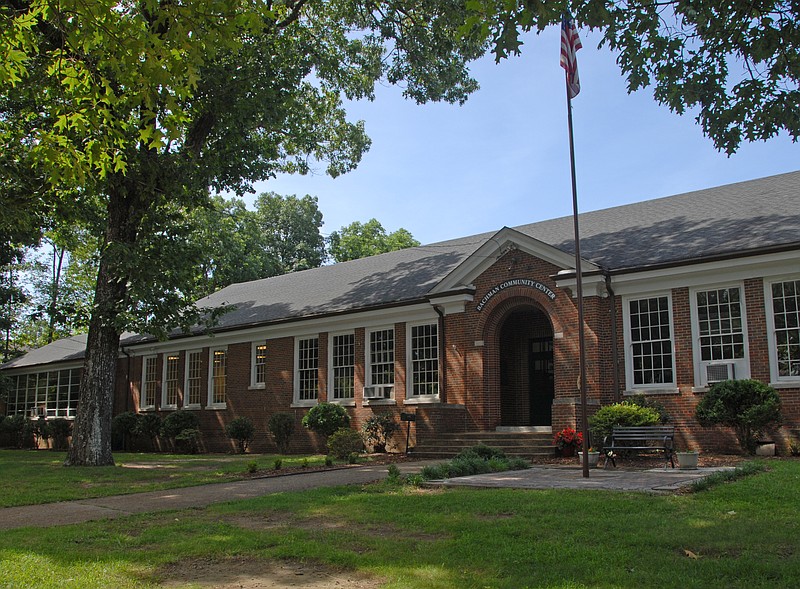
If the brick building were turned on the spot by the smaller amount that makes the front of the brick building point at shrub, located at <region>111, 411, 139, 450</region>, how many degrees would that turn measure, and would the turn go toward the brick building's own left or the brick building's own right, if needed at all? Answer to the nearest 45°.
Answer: approximately 90° to the brick building's own right

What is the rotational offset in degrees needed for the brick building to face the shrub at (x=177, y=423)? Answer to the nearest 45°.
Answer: approximately 90° to its right

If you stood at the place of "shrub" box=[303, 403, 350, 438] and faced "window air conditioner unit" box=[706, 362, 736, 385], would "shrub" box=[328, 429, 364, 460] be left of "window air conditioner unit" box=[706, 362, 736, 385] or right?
right

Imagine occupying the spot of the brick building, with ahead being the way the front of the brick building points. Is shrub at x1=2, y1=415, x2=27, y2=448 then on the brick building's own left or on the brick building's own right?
on the brick building's own right

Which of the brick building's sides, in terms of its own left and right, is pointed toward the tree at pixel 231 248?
right

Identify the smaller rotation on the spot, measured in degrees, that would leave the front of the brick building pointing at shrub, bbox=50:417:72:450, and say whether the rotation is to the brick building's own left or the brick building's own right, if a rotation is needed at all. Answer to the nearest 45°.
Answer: approximately 90° to the brick building's own right

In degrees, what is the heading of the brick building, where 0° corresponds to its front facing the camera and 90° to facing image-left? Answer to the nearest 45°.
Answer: approximately 45°

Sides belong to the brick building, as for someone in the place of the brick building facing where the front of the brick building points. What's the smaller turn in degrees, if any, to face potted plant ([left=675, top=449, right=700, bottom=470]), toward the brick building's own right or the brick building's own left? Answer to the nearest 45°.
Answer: approximately 45° to the brick building's own left

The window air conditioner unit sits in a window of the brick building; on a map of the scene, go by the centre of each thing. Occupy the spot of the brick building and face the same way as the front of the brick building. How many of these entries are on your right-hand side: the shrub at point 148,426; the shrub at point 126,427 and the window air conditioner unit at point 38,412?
3

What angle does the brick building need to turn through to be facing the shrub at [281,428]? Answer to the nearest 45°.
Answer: approximately 90° to its right
